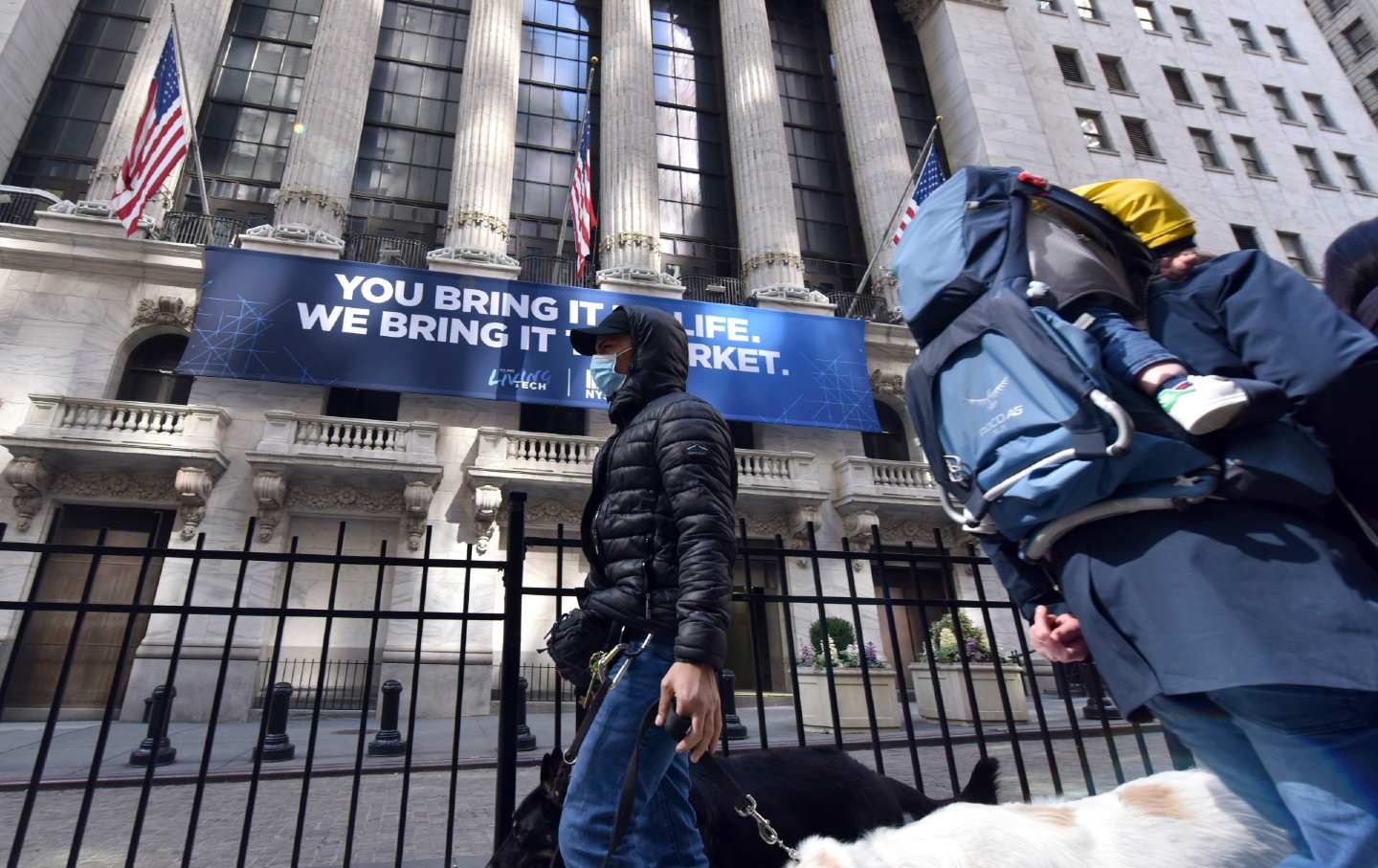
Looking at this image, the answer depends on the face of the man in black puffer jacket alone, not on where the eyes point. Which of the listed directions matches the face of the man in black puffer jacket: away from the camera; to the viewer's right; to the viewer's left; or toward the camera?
to the viewer's left

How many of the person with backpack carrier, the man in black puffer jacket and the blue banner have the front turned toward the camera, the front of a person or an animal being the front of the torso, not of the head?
1

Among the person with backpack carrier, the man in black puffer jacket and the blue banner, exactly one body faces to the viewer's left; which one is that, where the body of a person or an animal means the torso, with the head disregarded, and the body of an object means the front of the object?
the man in black puffer jacket

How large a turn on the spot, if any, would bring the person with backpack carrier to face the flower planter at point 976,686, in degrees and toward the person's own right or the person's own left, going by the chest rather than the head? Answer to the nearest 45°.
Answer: approximately 45° to the person's own left

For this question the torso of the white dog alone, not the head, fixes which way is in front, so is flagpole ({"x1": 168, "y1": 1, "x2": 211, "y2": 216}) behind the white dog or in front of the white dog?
in front

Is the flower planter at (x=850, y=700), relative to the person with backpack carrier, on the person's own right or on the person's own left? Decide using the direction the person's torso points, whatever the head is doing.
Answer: on the person's own left

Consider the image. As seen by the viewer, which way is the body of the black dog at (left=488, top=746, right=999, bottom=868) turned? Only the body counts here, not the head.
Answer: to the viewer's left

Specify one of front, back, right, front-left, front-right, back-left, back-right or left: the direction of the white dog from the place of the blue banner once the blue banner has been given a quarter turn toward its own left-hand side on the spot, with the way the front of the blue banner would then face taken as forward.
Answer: right

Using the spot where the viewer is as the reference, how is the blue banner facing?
facing the viewer
